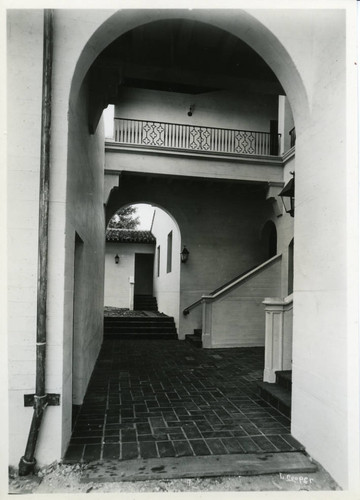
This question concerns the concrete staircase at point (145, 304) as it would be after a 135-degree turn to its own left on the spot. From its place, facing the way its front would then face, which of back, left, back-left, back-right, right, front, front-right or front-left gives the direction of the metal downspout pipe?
back-right

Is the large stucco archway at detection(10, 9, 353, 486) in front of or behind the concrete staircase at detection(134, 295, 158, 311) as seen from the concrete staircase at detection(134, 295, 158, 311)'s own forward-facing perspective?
in front

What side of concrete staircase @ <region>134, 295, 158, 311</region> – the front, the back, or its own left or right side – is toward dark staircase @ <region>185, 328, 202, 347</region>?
front

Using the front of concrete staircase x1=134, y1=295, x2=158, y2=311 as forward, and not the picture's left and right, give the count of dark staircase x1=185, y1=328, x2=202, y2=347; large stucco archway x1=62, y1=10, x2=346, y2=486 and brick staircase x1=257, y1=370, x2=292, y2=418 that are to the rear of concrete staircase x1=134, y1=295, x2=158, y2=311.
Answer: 0

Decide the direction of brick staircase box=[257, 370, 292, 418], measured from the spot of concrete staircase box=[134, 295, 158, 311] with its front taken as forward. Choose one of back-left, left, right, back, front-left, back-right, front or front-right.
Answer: front

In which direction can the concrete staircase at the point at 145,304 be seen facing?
toward the camera

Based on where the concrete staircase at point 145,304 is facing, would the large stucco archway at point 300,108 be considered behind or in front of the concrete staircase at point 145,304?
in front
